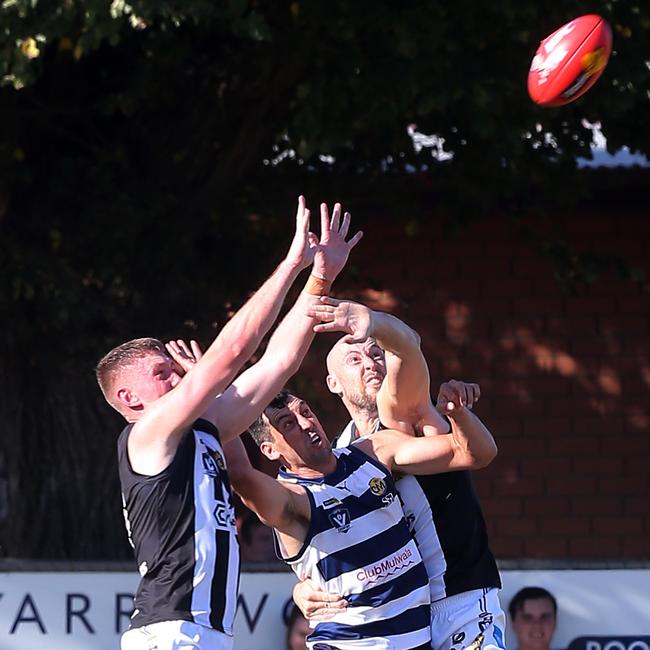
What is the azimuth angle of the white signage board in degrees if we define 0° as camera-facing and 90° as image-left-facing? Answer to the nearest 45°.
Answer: approximately 0°
